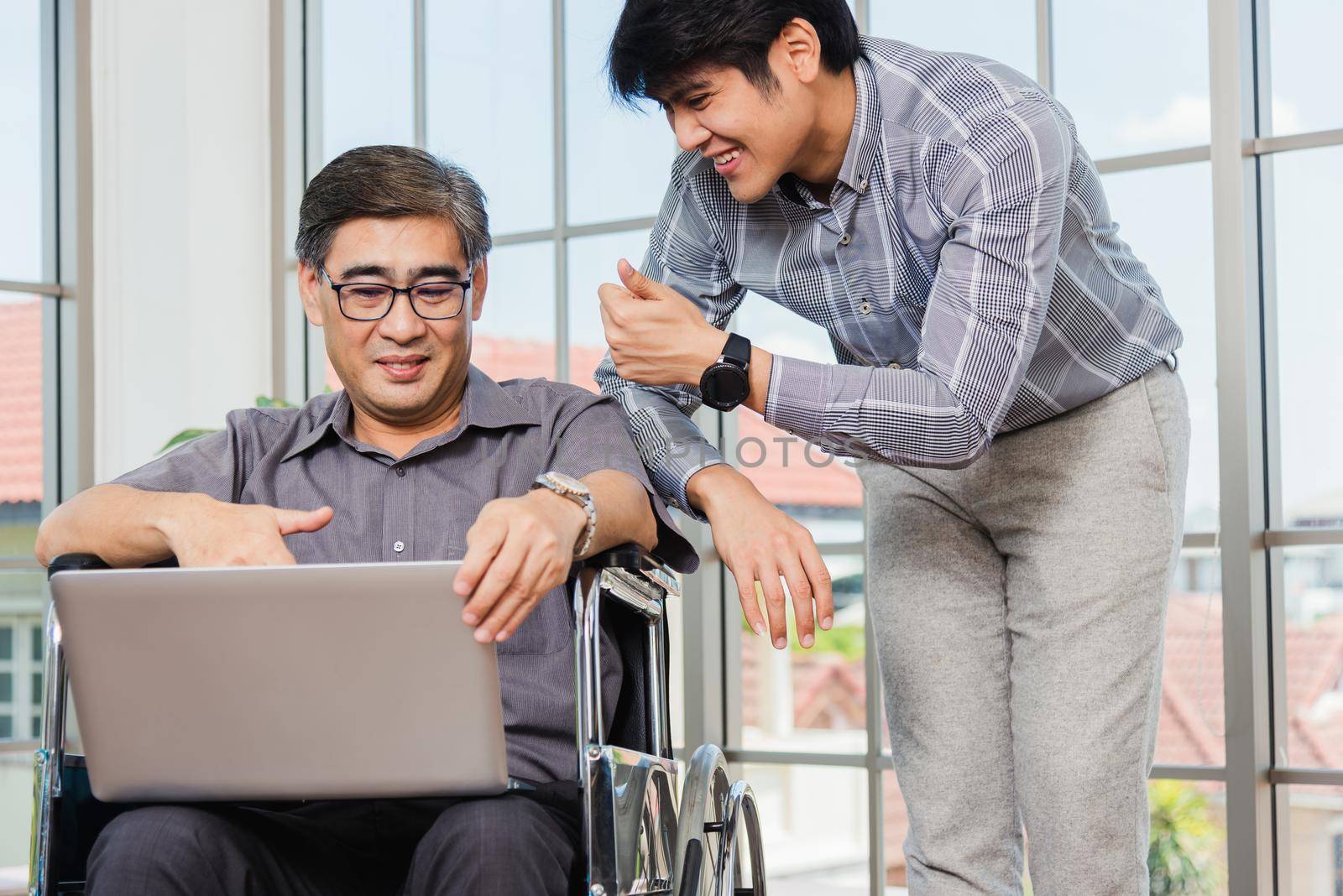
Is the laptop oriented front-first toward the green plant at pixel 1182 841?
no

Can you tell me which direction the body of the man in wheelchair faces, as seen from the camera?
toward the camera

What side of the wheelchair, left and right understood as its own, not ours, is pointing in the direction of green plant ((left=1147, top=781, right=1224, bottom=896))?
back

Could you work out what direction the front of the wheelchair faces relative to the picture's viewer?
facing the viewer and to the left of the viewer

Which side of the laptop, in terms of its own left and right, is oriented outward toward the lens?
back

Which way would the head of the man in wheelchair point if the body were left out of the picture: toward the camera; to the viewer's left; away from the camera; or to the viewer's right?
toward the camera

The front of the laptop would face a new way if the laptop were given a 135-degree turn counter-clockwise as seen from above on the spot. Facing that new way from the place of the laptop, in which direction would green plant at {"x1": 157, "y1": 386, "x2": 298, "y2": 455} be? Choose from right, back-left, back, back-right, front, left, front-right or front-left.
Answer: back-right

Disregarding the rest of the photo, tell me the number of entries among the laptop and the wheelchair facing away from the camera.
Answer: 1
